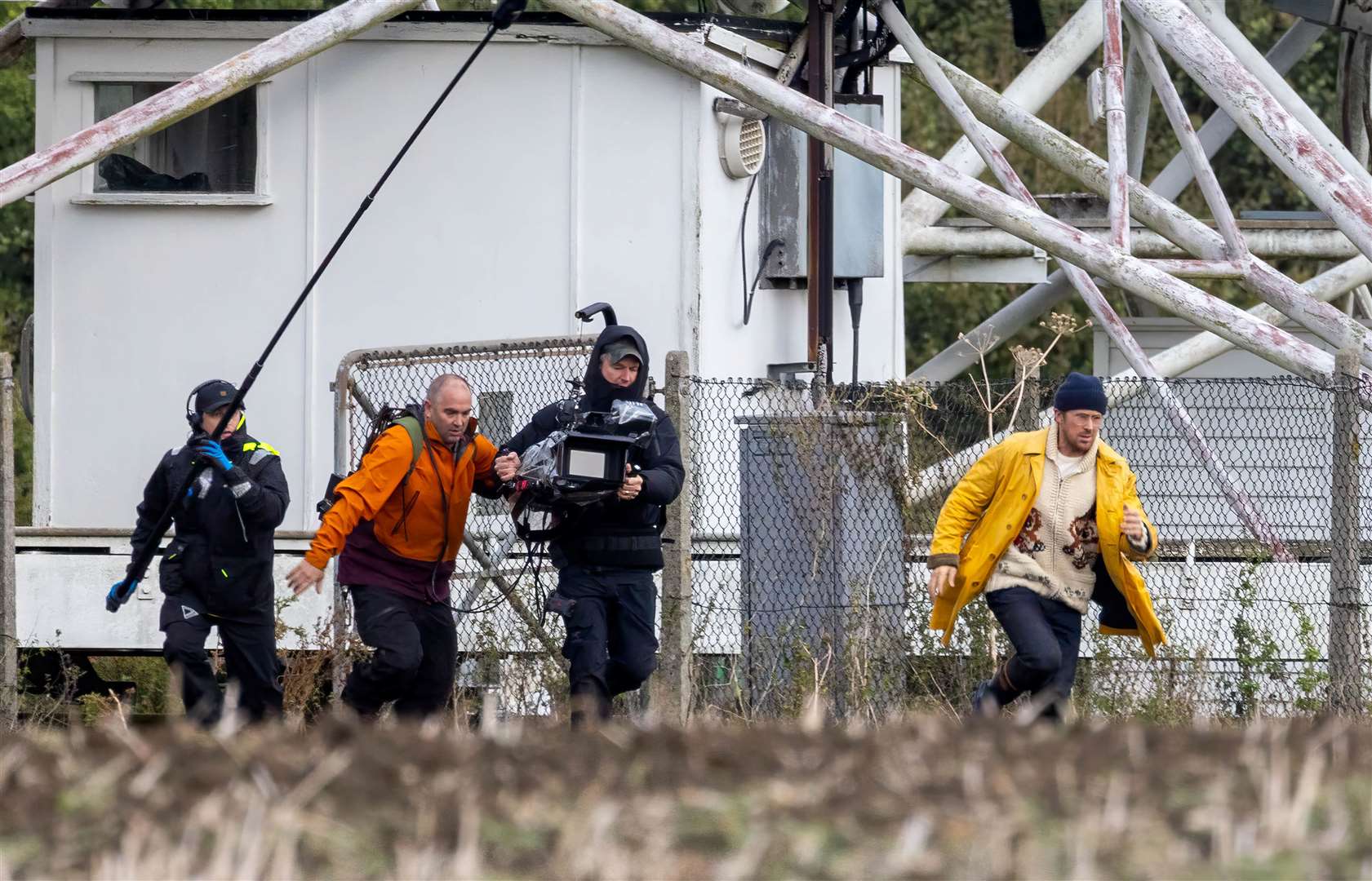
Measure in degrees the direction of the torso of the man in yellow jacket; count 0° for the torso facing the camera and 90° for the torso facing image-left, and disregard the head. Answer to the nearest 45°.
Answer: approximately 315°

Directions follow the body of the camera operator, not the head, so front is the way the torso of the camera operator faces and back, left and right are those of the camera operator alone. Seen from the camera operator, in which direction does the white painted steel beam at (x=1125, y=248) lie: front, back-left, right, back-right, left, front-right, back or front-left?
back-left

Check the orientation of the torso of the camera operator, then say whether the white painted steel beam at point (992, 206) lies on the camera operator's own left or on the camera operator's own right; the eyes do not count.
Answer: on the camera operator's own left

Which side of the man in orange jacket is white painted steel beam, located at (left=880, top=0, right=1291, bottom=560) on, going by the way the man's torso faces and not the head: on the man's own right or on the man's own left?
on the man's own left

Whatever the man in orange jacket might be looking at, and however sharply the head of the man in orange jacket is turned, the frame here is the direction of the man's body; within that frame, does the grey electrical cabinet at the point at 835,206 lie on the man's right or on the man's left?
on the man's left

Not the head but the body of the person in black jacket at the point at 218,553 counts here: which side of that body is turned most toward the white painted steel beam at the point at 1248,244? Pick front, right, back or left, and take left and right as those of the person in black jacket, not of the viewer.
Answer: left

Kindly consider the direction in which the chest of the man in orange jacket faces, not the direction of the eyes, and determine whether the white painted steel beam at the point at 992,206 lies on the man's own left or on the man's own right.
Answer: on the man's own left
